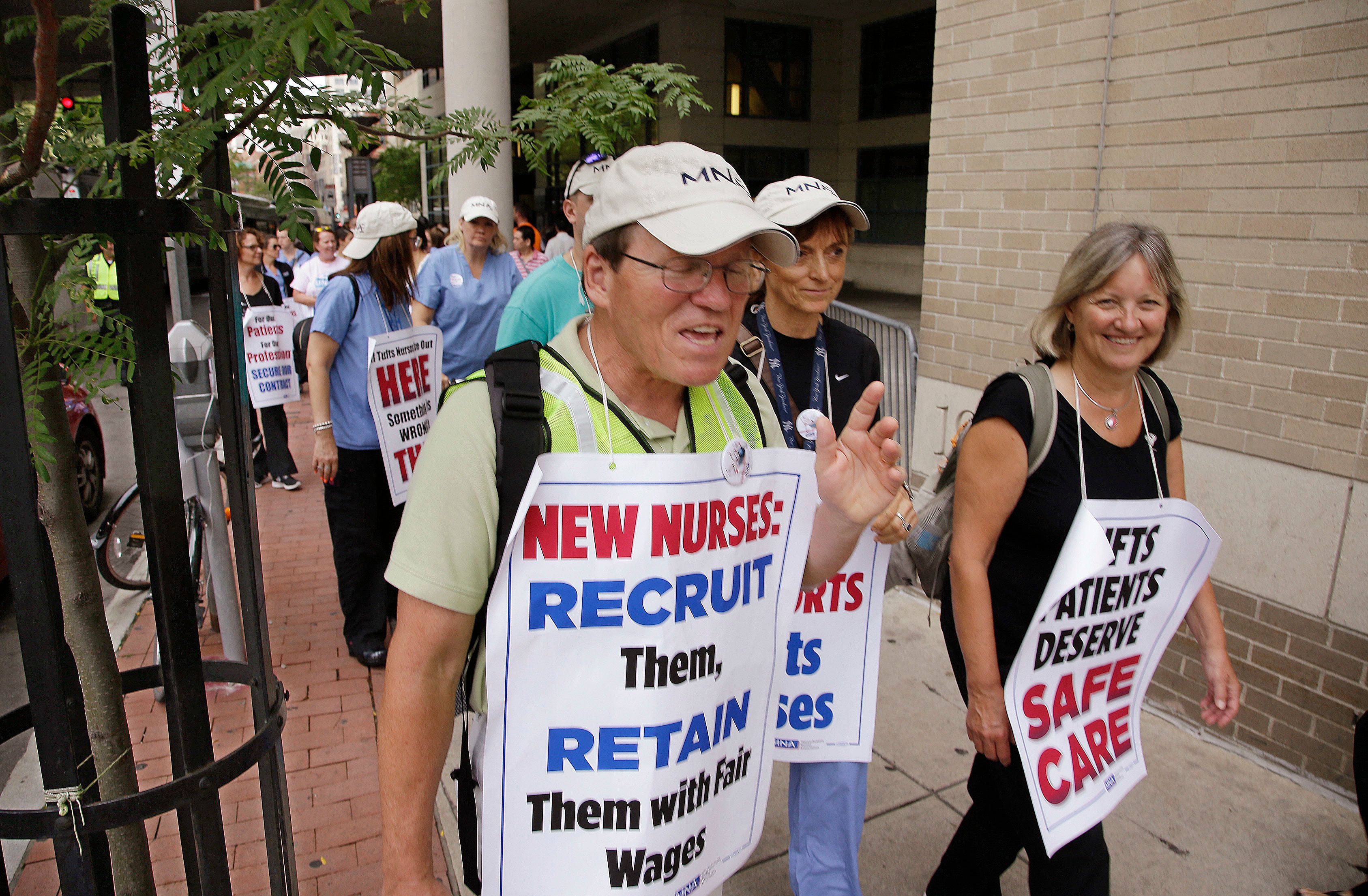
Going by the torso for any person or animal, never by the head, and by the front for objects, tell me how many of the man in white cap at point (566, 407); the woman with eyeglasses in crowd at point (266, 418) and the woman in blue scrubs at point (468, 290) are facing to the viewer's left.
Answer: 0

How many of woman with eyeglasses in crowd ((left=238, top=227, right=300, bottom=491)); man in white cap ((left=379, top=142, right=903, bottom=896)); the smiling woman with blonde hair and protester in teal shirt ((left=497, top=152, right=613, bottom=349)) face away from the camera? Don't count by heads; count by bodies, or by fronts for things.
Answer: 0

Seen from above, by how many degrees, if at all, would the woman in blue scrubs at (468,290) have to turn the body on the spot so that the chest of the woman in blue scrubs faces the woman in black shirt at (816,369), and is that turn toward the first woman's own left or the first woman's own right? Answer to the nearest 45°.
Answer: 0° — they already face them

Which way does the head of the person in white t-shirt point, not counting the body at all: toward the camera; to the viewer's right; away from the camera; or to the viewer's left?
toward the camera

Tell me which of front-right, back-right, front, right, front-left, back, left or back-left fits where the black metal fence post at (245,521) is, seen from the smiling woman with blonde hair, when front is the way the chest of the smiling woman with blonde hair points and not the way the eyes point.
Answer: right

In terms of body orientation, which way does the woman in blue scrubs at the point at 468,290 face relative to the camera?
toward the camera

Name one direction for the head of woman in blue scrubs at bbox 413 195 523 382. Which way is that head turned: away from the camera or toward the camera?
toward the camera

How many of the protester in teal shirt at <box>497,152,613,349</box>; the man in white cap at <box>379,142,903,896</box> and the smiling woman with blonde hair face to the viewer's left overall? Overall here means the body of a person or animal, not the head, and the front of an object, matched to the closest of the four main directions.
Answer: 0

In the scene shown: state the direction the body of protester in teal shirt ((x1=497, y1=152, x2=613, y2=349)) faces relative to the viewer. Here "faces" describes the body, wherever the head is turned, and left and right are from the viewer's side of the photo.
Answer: facing the viewer and to the right of the viewer

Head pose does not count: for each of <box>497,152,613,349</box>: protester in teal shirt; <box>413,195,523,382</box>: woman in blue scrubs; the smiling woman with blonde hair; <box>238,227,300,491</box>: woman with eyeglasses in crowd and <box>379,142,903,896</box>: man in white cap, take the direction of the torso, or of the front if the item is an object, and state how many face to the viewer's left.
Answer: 0

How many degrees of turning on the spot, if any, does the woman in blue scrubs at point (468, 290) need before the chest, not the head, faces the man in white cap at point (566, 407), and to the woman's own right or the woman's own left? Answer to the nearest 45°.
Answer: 0° — they already face them

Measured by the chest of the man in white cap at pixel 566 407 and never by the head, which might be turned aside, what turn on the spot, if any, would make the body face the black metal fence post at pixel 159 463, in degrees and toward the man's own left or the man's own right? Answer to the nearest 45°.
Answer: approximately 135° to the man's own right

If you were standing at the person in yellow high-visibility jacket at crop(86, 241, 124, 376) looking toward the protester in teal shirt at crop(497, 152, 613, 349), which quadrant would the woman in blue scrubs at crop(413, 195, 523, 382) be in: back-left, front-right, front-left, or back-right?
front-left
